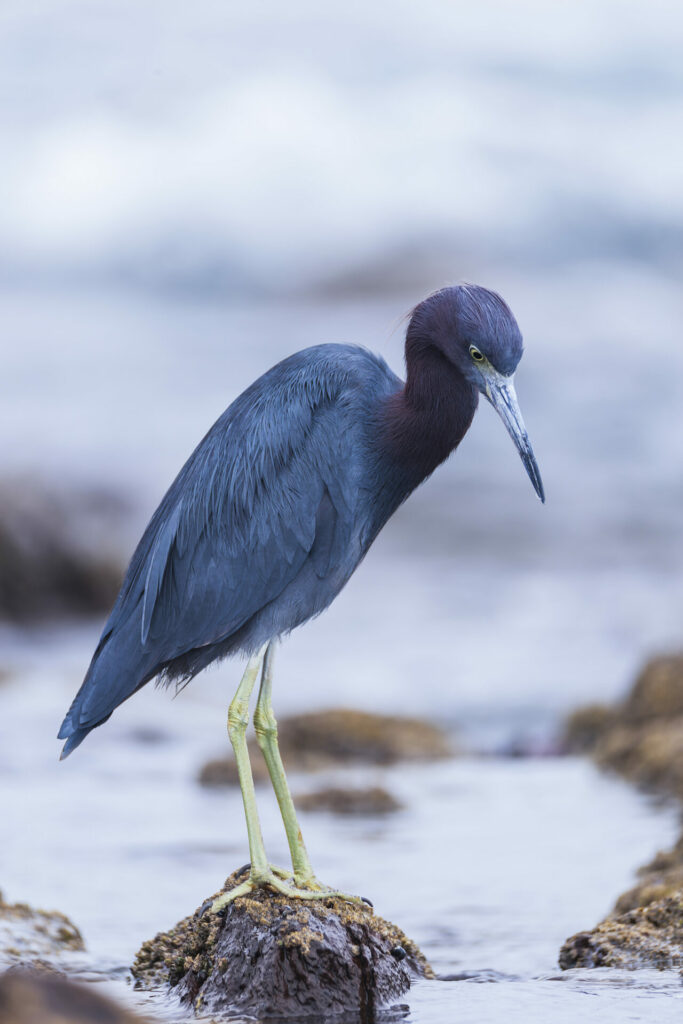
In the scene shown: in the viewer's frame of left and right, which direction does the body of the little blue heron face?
facing to the right of the viewer

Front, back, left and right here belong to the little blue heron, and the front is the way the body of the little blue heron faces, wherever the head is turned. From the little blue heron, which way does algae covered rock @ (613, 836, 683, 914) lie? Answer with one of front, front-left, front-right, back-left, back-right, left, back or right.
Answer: front-left

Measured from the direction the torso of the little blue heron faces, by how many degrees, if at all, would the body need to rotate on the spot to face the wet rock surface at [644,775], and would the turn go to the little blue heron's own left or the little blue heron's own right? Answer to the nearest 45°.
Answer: approximately 45° to the little blue heron's own left

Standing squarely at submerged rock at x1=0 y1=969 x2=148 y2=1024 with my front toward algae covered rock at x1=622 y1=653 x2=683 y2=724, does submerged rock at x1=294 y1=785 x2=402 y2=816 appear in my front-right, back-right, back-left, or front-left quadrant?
front-left

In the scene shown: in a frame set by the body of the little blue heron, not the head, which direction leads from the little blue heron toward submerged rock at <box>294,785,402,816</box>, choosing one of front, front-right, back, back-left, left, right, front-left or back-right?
left

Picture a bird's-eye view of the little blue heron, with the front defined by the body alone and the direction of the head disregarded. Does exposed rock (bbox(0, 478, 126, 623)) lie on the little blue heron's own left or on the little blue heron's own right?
on the little blue heron's own left

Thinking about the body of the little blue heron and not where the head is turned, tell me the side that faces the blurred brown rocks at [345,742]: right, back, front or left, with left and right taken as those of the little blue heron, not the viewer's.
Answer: left
